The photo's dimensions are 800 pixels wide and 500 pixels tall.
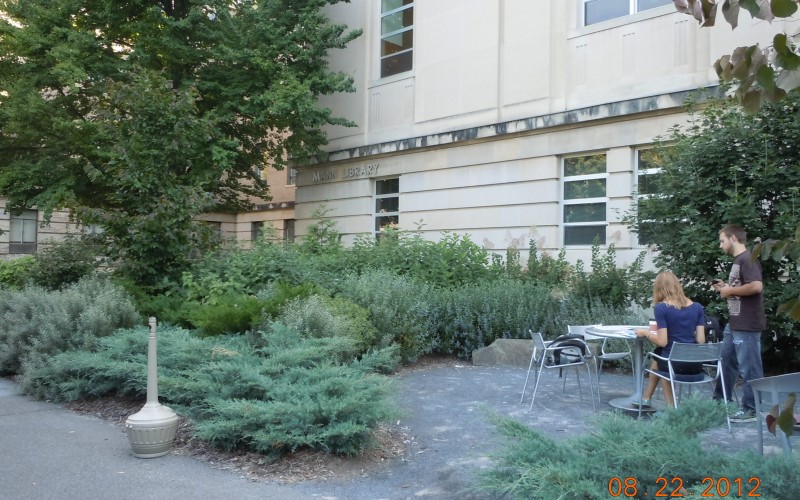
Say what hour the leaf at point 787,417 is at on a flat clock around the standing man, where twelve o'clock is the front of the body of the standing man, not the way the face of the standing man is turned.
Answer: The leaf is roughly at 9 o'clock from the standing man.

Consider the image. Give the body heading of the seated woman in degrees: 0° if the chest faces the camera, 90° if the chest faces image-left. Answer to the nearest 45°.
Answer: approximately 135°

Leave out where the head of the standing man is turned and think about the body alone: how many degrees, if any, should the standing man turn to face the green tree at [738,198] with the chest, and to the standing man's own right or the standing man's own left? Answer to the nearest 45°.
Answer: approximately 90° to the standing man's own right

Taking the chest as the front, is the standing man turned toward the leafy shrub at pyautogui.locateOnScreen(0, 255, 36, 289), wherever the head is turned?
yes

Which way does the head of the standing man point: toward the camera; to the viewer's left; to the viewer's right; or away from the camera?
to the viewer's left

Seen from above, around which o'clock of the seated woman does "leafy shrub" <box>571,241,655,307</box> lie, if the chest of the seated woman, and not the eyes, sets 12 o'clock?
The leafy shrub is roughly at 1 o'clock from the seated woman.

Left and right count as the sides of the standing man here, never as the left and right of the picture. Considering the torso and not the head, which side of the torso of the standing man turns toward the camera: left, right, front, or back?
left

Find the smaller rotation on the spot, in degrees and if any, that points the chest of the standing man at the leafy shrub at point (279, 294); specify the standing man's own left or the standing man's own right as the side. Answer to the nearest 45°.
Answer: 0° — they already face it
